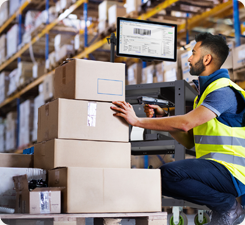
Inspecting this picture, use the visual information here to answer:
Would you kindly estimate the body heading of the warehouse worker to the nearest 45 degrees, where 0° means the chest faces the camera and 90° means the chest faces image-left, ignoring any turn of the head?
approximately 90°

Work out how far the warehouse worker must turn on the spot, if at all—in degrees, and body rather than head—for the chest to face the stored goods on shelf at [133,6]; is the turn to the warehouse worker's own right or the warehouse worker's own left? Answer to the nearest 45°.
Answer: approximately 90° to the warehouse worker's own right

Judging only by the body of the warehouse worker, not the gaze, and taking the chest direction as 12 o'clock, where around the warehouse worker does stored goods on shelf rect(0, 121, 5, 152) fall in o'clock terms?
The stored goods on shelf is roughly at 2 o'clock from the warehouse worker.

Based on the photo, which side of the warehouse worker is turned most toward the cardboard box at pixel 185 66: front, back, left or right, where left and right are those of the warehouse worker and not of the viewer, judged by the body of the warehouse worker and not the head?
right

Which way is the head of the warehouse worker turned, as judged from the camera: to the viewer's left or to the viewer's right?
to the viewer's left

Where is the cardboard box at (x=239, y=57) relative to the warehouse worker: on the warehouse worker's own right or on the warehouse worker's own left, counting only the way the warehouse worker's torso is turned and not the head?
on the warehouse worker's own right

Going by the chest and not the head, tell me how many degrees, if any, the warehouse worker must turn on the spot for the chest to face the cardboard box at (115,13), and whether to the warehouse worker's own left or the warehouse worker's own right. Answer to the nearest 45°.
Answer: approximately 90° to the warehouse worker's own right
